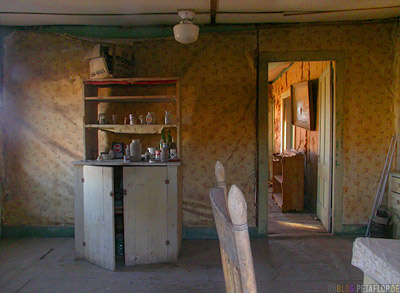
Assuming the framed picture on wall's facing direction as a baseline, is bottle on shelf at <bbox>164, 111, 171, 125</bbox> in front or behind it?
in front

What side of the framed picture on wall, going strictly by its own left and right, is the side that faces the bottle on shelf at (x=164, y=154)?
front

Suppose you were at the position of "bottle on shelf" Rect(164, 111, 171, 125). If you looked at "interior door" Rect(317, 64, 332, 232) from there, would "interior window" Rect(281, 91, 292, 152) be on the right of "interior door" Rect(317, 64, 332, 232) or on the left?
left

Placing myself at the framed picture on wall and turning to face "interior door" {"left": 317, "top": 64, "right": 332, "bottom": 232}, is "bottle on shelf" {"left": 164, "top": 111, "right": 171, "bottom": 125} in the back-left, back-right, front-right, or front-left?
front-right

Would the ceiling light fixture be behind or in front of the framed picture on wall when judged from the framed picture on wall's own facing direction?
in front

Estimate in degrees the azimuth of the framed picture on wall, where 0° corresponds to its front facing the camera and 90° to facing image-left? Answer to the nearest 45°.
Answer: approximately 45°

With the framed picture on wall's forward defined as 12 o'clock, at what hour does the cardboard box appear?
The cardboard box is roughly at 12 o'clock from the framed picture on wall.

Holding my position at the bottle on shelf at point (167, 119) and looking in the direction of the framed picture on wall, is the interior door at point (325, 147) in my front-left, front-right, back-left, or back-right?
front-right
